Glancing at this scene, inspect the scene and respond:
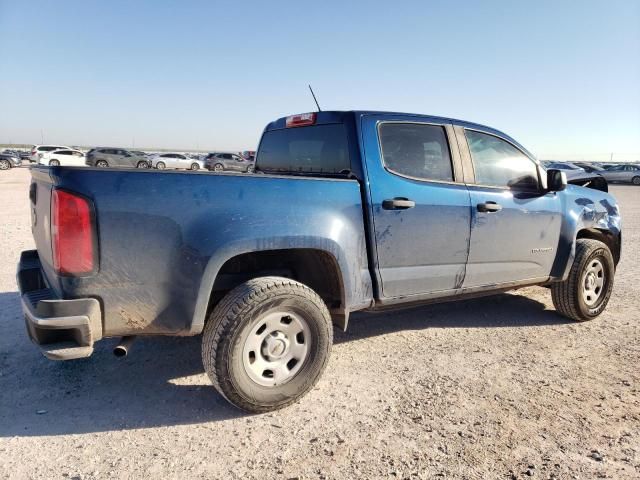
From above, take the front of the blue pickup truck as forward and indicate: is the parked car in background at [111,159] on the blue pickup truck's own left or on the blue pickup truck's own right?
on the blue pickup truck's own left

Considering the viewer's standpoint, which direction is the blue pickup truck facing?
facing away from the viewer and to the right of the viewer

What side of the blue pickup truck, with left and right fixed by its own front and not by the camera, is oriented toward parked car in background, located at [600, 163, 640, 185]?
front
